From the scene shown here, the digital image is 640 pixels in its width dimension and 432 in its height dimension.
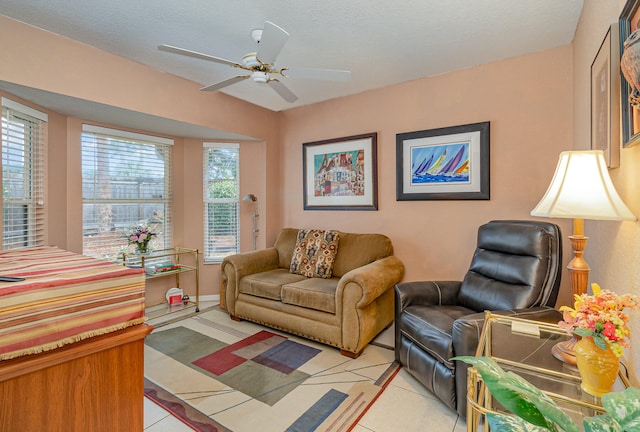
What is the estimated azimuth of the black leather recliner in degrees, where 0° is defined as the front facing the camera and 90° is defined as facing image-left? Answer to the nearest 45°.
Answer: approximately 45°

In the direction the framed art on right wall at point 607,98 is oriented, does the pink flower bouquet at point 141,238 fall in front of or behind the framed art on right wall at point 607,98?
in front

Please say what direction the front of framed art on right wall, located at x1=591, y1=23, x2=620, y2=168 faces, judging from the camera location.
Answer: facing to the left of the viewer

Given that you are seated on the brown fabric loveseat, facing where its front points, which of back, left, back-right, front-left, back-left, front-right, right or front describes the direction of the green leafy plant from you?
front-left

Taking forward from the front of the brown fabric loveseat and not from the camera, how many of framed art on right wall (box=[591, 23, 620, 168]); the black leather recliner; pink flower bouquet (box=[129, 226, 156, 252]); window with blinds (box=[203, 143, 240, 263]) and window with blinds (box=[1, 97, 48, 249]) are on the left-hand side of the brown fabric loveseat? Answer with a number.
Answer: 2

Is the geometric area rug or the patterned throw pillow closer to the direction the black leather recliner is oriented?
the geometric area rug

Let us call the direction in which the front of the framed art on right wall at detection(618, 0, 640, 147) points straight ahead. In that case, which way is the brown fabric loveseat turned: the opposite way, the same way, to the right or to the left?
to the left

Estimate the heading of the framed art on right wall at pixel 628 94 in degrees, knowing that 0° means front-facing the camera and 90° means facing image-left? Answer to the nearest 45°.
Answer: approximately 90°

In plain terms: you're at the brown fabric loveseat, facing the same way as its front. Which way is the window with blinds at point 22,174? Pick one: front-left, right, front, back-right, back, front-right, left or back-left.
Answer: front-right

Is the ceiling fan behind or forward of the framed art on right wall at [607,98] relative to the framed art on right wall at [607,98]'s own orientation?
forward
